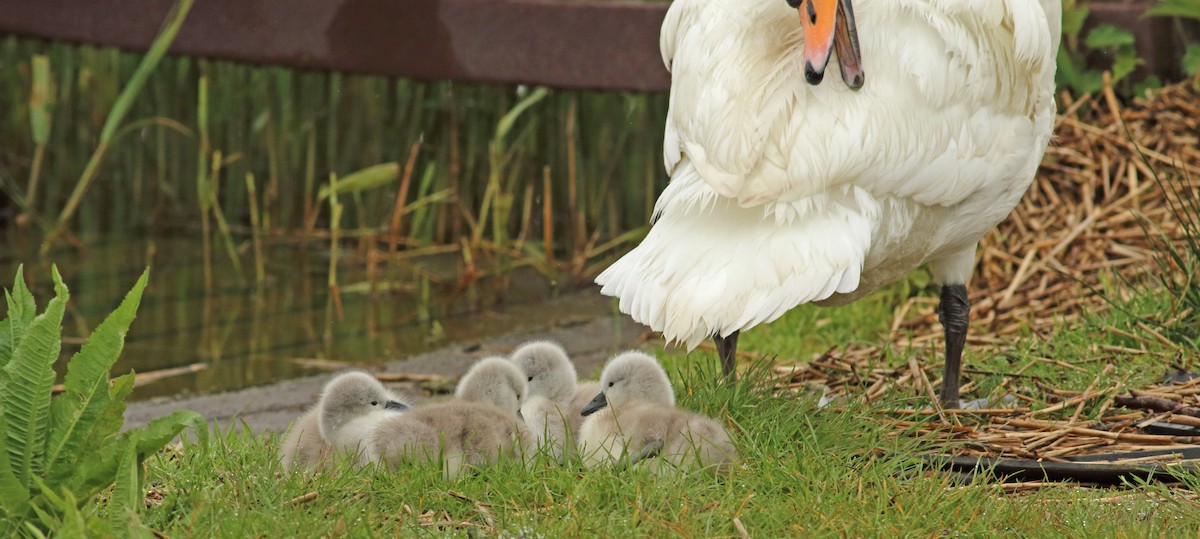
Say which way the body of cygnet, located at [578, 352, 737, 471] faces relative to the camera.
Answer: to the viewer's left

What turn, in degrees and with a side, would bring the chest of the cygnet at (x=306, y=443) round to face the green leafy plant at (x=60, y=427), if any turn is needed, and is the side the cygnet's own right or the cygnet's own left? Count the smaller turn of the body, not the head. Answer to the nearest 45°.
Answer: approximately 135° to the cygnet's own right

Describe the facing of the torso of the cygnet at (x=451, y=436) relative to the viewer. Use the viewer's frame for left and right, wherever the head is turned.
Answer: facing to the right of the viewer

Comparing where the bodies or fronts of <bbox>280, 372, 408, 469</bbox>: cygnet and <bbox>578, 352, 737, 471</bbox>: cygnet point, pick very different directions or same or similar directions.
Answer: very different directions

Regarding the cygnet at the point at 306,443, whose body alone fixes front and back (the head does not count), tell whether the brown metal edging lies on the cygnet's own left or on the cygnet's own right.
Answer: on the cygnet's own left

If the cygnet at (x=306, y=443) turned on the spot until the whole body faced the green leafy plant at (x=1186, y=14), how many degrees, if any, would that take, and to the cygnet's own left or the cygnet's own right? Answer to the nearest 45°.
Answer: approximately 45° to the cygnet's own left

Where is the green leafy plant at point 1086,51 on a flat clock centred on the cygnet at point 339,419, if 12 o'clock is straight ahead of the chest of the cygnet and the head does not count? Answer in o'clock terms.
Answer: The green leafy plant is roughly at 11 o'clock from the cygnet.

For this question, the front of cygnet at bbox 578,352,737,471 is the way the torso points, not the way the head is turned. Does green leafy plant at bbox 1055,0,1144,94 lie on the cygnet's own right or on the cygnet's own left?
on the cygnet's own right

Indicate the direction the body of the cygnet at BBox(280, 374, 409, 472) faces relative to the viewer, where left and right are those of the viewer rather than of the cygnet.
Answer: facing to the right of the viewer
